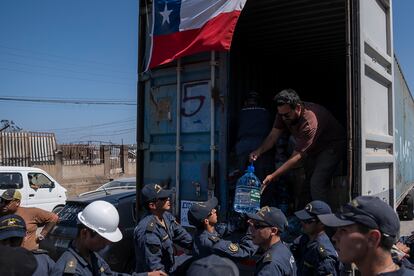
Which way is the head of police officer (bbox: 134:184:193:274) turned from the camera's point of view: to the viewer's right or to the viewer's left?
to the viewer's right

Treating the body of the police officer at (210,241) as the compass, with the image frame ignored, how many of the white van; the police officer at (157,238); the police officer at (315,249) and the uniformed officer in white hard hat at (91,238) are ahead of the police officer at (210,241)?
1

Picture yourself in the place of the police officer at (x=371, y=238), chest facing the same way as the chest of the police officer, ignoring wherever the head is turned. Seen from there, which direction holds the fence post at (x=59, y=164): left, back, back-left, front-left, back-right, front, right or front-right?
front-right

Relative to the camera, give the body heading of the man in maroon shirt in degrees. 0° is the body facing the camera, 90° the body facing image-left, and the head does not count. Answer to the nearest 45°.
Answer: approximately 45°

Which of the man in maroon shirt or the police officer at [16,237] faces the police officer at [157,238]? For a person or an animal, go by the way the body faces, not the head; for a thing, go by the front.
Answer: the man in maroon shirt

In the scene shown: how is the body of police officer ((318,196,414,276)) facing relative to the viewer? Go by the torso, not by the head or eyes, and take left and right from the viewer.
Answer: facing to the left of the viewer

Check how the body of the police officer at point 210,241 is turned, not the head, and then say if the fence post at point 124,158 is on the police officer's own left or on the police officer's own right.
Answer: on the police officer's own left

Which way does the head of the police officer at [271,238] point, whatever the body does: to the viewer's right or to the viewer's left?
to the viewer's left

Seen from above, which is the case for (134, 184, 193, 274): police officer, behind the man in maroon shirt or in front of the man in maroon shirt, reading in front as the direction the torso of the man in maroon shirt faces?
in front
